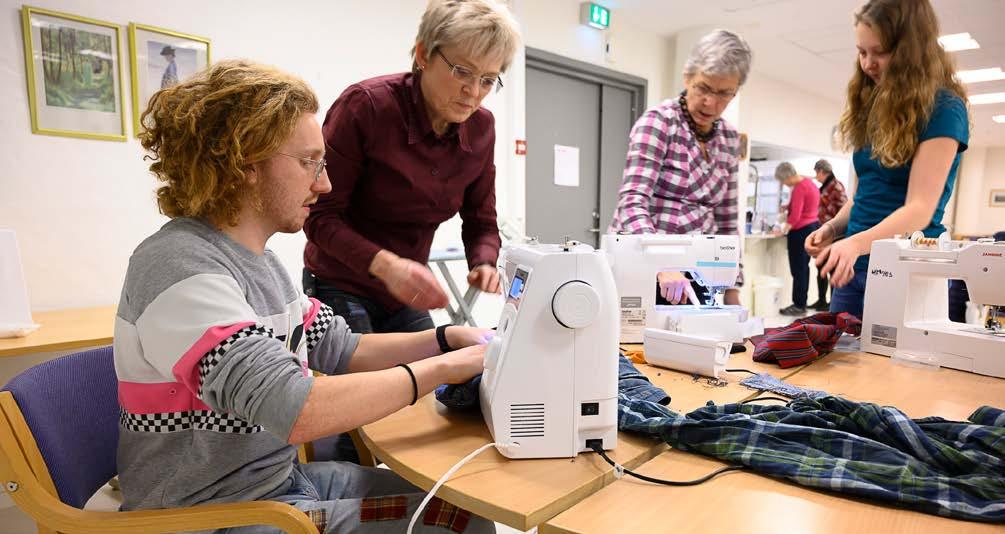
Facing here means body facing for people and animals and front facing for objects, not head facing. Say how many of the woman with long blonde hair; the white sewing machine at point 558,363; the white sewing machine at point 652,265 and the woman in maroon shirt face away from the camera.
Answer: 1

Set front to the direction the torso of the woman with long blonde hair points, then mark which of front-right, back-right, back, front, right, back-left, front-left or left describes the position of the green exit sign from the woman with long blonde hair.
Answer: right

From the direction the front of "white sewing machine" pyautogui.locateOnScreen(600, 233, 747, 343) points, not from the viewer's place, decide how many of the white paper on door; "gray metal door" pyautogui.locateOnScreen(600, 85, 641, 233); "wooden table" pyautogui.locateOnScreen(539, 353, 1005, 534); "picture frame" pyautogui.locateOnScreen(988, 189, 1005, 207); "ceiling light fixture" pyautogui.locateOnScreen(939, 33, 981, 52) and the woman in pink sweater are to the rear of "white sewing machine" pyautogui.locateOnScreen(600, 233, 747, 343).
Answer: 1

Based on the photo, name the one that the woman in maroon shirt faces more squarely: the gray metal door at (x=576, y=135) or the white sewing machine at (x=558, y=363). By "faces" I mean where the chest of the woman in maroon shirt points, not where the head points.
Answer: the white sewing machine

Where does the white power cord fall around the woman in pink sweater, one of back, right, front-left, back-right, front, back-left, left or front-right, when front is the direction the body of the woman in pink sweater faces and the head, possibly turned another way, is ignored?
left

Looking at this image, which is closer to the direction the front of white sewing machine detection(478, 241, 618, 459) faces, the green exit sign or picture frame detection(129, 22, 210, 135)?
the picture frame

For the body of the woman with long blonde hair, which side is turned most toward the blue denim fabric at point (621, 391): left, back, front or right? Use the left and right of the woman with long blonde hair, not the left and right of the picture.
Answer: front

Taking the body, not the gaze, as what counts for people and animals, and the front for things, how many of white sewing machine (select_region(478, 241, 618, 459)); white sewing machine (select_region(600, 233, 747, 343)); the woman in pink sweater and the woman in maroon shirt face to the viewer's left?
2

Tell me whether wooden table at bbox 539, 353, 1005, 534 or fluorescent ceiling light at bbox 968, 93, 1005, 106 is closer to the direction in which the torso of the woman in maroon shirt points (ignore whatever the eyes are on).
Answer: the wooden table

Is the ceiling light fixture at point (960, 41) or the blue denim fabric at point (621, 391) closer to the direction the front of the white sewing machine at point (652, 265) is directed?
the ceiling light fixture

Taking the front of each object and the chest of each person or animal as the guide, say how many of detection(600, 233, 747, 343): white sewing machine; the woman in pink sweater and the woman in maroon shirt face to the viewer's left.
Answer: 1

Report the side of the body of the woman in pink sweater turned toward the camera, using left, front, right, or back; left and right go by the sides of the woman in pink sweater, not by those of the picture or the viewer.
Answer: left

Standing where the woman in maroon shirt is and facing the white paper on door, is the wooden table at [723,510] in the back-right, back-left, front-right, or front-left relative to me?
back-right

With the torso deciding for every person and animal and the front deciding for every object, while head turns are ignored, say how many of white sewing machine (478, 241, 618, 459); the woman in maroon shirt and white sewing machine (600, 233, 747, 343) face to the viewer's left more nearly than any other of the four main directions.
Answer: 1

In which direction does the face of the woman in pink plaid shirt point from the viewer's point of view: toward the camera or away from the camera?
toward the camera
